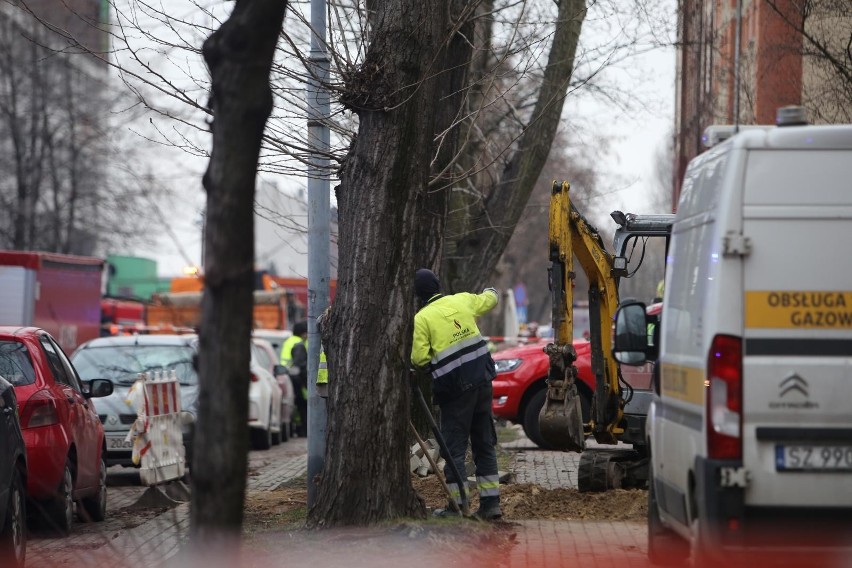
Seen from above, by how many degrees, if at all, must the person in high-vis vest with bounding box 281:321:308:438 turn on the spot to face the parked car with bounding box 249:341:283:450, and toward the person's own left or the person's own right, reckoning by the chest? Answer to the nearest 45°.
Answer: approximately 90° to the person's own right

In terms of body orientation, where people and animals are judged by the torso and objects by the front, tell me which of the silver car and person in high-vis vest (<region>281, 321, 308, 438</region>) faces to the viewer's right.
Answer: the person in high-vis vest

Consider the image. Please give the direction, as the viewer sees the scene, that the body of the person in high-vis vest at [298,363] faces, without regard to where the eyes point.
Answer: to the viewer's right

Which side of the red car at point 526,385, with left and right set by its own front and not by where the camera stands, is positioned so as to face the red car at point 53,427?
front

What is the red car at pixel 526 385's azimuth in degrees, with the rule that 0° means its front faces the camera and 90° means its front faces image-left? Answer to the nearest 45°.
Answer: approximately 45°

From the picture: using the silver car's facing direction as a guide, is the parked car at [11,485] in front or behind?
in front

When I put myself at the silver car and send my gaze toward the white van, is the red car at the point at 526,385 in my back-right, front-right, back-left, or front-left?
front-left

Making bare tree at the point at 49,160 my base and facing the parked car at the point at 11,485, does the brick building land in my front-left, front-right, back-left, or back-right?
front-left

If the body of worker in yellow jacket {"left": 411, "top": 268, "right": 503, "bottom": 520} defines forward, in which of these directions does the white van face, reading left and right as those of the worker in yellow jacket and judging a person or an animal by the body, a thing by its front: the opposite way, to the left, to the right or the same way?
the same way

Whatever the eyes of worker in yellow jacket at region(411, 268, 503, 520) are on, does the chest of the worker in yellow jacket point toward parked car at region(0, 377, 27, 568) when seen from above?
no

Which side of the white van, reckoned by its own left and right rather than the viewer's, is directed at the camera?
back

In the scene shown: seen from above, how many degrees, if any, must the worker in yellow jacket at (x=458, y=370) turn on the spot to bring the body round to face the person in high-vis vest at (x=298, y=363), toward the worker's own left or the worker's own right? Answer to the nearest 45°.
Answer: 0° — they already face them

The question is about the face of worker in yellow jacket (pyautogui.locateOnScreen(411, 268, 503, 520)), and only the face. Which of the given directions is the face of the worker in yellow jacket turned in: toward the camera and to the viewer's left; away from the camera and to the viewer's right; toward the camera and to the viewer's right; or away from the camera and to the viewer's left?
away from the camera and to the viewer's left
